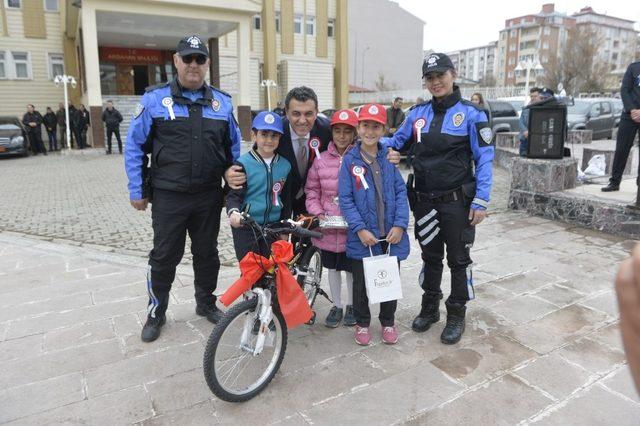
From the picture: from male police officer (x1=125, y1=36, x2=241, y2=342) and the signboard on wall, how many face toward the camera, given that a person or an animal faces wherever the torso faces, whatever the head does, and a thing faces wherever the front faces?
2

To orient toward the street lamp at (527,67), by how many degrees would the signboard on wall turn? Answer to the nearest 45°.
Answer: approximately 45° to its left

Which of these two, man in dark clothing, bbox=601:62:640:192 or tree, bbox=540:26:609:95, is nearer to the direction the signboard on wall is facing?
the man in dark clothing

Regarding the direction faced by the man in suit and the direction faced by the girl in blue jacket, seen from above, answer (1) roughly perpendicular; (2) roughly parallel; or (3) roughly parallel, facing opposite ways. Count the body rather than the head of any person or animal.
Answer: roughly parallel

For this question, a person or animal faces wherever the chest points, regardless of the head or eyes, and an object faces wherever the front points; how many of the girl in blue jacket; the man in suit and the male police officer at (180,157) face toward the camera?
3

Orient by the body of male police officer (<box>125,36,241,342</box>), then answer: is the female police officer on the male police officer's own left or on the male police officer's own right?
on the male police officer's own left

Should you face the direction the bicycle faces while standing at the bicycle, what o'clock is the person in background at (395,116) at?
The person in background is roughly at 5 o'clock from the bicycle.

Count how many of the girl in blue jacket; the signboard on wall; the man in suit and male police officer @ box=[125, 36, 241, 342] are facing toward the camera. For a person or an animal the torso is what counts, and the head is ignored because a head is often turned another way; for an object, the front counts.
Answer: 4

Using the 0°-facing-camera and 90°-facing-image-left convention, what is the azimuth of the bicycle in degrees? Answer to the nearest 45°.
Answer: approximately 45°

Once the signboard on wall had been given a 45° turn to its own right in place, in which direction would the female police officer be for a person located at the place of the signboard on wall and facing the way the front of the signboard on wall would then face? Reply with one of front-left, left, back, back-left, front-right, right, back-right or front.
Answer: front-left

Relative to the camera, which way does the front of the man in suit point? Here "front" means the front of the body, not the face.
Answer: toward the camera

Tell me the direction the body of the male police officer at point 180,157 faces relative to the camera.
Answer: toward the camera

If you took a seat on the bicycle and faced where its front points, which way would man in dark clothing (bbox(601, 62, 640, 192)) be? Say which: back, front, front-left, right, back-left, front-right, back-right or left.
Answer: back

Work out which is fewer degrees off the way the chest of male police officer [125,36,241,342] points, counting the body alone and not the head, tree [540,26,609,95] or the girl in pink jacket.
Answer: the girl in pink jacket
